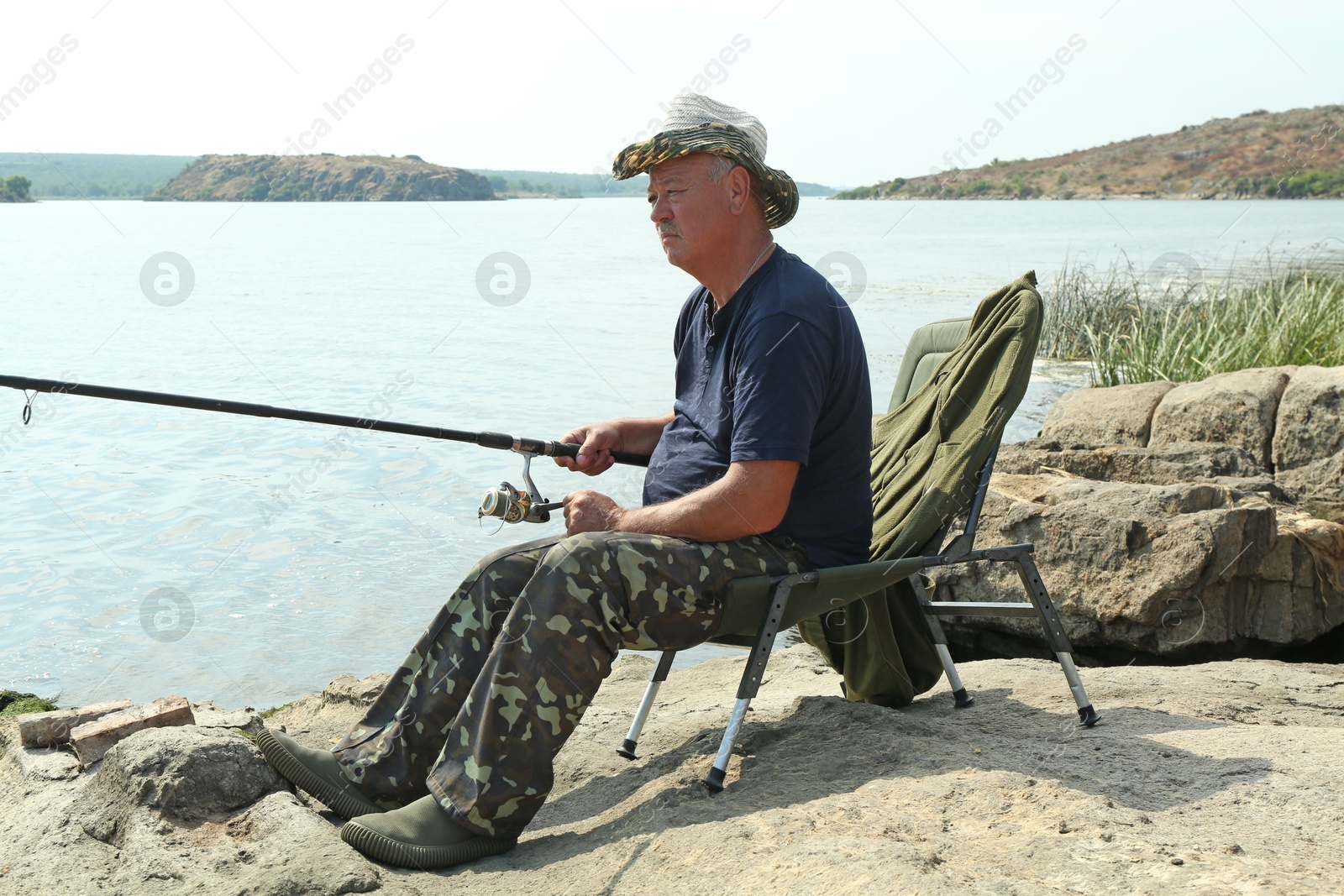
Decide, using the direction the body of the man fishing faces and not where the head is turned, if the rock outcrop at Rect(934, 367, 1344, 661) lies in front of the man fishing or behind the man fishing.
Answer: behind

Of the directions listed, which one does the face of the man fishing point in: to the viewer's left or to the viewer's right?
to the viewer's left

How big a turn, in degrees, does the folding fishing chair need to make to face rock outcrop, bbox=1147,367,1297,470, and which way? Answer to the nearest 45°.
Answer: approximately 135° to its right

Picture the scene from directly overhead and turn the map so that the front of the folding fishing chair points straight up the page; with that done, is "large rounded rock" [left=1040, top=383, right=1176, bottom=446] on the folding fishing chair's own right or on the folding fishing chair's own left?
on the folding fishing chair's own right

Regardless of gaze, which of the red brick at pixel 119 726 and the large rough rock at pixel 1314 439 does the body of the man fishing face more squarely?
the red brick

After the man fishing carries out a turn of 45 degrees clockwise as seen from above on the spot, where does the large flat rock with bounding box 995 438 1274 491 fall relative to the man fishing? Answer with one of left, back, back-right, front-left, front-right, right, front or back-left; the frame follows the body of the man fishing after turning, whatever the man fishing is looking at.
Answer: right

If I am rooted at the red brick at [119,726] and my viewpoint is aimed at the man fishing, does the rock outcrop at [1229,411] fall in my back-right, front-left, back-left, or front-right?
front-left

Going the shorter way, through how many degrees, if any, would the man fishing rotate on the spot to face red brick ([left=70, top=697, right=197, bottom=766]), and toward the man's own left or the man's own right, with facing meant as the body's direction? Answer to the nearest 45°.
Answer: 0° — they already face it

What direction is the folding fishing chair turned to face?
to the viewer's left

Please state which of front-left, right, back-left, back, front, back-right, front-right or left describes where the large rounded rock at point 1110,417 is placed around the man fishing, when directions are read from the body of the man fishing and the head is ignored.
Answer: back-right

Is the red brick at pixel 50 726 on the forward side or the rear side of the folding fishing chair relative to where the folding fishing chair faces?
on the forward side

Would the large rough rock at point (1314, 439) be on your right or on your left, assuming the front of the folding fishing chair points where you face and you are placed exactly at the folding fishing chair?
on your right

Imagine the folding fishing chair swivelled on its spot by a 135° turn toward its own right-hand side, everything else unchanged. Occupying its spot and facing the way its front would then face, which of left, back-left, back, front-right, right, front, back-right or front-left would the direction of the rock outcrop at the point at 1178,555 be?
front

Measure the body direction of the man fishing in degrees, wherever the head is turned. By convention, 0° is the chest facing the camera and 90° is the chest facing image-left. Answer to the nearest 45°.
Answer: approximately 90°
